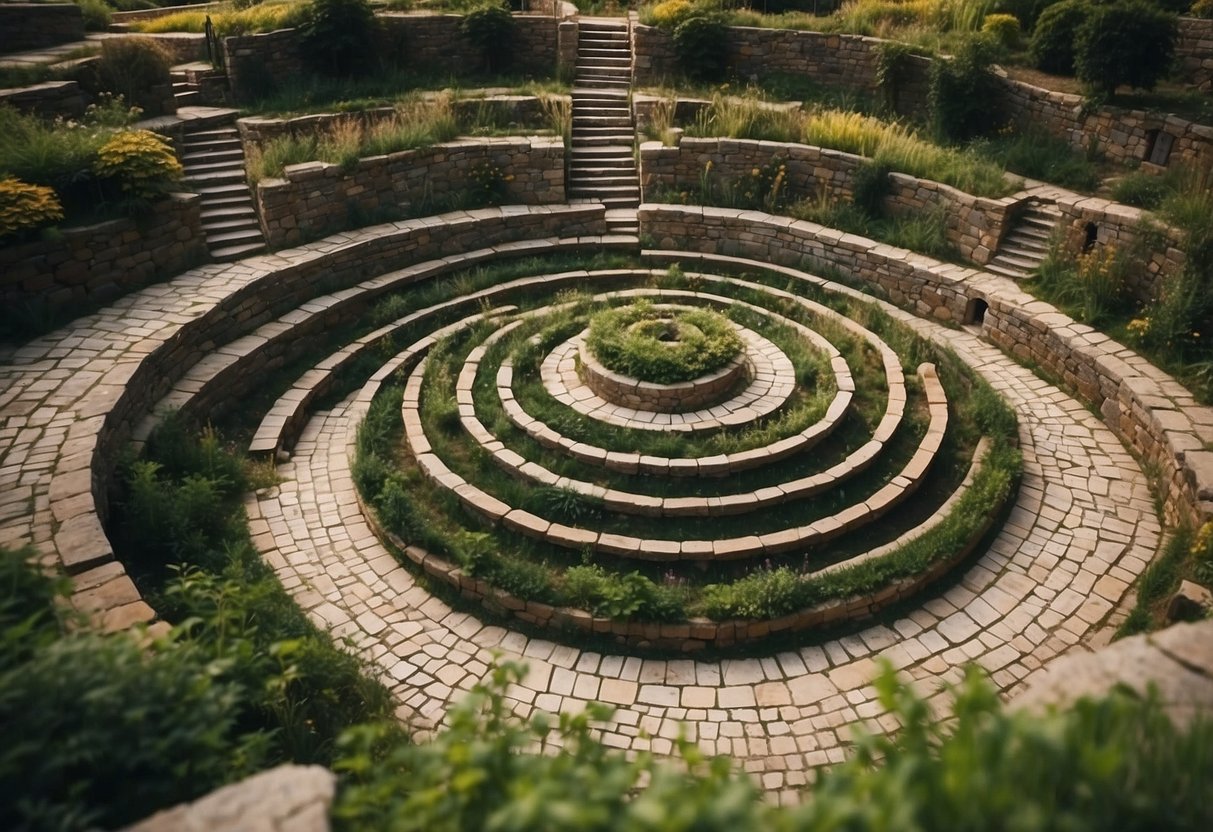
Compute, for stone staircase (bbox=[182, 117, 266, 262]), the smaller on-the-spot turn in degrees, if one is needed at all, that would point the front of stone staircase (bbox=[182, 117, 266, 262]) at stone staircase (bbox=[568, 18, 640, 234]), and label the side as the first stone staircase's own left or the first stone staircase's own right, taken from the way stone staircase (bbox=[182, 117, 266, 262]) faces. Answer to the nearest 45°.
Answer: approximately 90° to the first stone staircase's own left

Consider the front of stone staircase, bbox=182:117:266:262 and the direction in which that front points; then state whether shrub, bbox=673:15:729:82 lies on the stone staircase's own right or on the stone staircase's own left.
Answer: on the stone staircase's own left

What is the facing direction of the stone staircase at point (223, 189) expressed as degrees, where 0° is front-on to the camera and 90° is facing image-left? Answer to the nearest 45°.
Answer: approximately 0°

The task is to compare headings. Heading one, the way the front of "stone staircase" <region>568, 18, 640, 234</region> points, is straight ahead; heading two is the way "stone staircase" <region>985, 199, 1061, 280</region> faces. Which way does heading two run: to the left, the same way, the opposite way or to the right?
to the right

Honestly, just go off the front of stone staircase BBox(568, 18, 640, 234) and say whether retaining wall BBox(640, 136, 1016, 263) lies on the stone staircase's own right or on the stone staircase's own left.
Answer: on the stone staircase's own left

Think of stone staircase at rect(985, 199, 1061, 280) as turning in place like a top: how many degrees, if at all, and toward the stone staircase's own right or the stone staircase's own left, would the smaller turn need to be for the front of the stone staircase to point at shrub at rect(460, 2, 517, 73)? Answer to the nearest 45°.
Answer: approximately 45° to the stone staircase's own right

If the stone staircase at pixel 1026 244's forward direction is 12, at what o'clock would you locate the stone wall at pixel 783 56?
The stone wall is roughly at 3 o'clock from the stone staircase.

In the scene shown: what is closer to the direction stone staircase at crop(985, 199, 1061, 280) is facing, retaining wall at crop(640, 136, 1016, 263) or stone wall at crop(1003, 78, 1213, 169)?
the retaining wall

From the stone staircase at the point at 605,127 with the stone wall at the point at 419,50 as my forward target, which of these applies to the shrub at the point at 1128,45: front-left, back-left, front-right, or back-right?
back-right

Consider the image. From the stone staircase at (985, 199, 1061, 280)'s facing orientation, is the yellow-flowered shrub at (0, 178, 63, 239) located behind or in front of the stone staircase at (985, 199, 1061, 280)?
in front

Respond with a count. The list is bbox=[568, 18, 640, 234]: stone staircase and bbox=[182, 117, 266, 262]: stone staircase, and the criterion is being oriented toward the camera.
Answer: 2

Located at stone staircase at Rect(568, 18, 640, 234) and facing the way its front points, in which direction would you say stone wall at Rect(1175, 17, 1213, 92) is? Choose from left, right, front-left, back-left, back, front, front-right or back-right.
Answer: left

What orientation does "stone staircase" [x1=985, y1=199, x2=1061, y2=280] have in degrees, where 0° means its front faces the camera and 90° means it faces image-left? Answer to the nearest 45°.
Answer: approximately 45°

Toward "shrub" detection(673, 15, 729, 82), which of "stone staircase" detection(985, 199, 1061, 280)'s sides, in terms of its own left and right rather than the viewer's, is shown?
right

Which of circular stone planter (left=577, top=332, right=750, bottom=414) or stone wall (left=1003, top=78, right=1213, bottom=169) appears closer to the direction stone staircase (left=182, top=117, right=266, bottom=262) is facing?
the circular stone planter

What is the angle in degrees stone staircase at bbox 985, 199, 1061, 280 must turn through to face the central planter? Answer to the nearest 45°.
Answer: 0° — it already faces it
